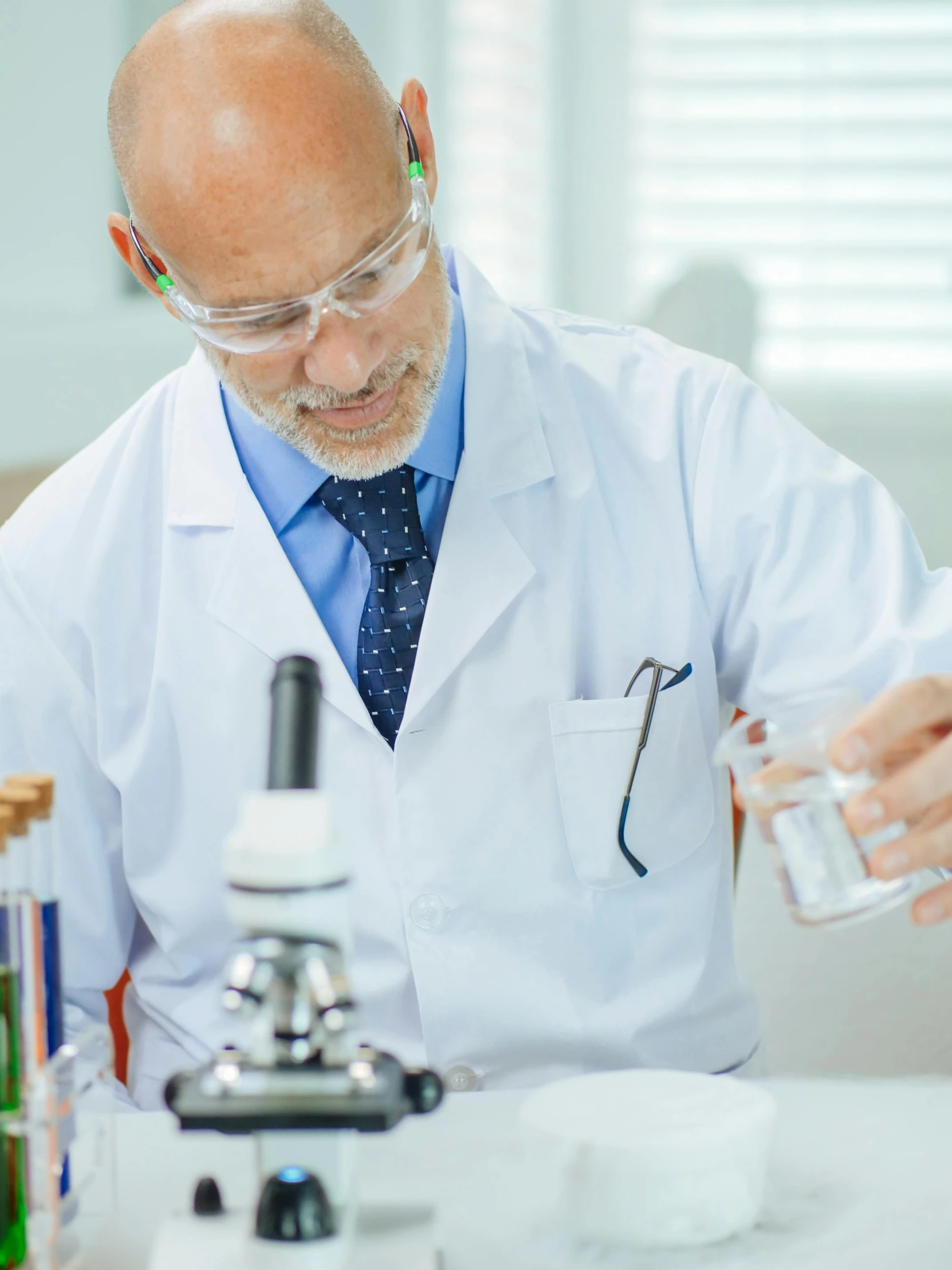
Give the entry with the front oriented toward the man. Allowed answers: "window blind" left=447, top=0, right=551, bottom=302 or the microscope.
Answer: the window blind

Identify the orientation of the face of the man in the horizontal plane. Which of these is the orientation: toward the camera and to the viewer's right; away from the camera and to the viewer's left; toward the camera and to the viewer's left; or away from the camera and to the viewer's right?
toward the camera and to the viewer's right

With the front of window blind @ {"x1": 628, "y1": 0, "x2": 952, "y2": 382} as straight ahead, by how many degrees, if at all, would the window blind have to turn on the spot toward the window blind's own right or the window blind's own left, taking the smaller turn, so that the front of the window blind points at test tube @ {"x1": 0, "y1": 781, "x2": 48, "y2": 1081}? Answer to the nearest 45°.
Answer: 0° — it already faces it

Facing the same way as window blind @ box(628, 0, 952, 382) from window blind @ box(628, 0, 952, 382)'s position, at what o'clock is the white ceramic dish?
The white ceramic dish is roughly at 12 o'clock from the window blind.

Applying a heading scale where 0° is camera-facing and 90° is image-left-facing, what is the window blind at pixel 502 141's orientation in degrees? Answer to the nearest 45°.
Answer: approximately 0°

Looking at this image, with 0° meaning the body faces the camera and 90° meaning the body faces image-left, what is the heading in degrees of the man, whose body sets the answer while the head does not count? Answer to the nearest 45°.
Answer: approximately 0°
